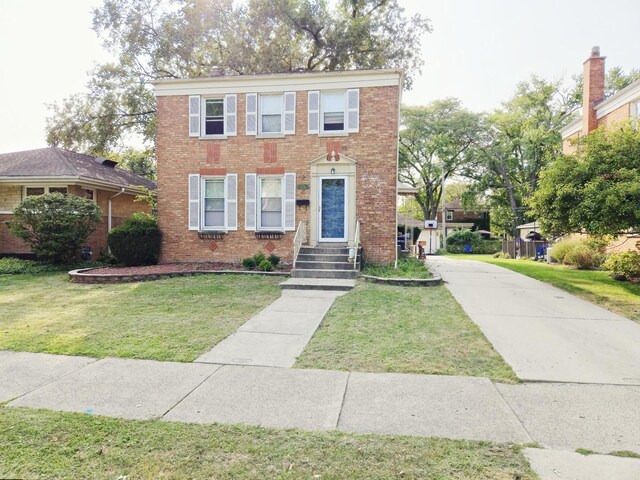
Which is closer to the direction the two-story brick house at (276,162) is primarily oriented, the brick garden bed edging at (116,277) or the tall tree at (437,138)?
the brick garden bed edging

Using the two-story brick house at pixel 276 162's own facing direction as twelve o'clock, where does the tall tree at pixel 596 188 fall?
The tall tree is roughly at 10 o'clock from the two-story brick house.

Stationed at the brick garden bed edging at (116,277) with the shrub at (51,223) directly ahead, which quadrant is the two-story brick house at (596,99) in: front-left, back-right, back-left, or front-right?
back-right

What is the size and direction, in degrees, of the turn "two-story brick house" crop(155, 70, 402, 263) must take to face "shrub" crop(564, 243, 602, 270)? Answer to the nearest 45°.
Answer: approximately 90° to its left

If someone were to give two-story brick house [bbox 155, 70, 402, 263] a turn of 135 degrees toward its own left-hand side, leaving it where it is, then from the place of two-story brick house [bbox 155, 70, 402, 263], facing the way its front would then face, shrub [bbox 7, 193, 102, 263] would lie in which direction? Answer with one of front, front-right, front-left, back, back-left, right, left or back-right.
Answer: back-left

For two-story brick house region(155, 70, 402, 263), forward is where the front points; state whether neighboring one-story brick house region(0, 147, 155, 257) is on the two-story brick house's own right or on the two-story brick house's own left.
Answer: on the two-story brick house's own right

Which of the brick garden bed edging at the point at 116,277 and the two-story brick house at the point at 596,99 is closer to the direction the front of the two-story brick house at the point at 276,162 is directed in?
the brick garden bed edging

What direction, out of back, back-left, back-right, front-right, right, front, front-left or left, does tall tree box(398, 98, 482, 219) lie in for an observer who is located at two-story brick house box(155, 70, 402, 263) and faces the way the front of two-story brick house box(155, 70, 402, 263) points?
back-left

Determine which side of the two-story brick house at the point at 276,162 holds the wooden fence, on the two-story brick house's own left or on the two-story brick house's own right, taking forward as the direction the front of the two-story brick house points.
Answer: on the two-story brick house's own left

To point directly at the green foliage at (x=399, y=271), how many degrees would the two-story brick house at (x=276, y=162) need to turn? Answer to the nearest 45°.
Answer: approximately 45° to its left

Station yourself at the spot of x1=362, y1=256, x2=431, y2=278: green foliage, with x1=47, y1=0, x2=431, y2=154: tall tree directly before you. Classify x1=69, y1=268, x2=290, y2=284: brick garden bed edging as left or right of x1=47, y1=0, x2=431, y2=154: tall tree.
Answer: left

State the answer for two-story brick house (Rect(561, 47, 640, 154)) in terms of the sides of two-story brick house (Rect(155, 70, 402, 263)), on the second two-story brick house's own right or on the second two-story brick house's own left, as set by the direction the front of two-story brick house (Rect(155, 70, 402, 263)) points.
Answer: on the second two-story brick house's own left

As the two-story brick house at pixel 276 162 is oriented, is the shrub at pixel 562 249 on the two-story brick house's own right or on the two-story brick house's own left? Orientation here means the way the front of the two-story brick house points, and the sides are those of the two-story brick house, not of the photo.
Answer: on the two-story brick house's own left

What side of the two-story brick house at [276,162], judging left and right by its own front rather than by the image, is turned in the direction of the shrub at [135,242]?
right

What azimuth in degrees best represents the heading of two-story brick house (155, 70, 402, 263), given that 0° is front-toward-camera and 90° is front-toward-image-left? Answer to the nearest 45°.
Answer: approximately 0°
